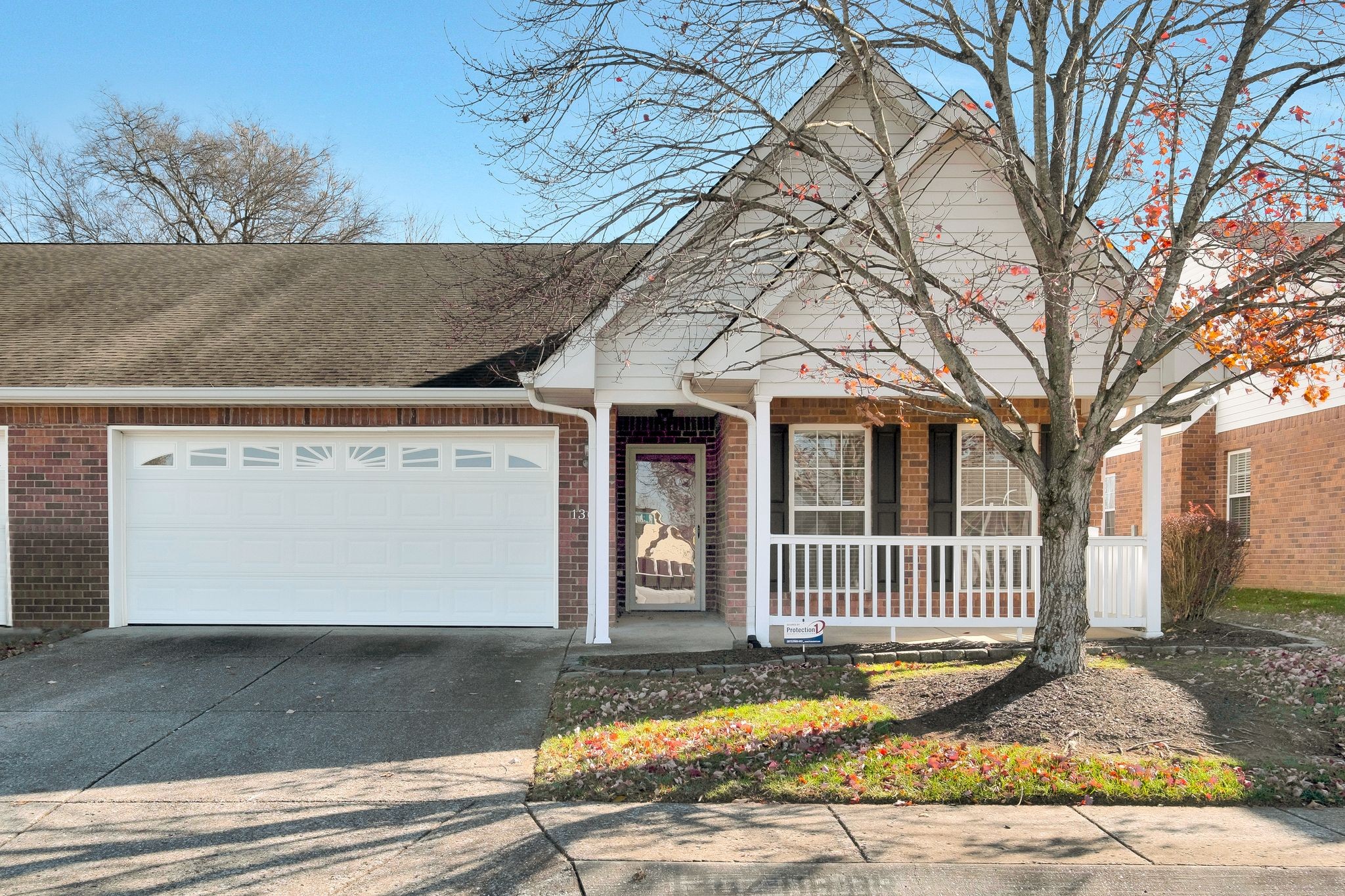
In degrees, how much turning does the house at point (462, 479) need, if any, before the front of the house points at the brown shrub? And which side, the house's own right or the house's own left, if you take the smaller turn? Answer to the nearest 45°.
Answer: approximately 90° to the house's own left

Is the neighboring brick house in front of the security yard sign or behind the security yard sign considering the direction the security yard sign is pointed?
behind

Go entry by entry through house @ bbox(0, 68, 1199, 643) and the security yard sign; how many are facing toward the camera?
2

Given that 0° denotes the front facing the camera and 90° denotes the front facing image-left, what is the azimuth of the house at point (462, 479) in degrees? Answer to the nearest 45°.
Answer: approximately 0°

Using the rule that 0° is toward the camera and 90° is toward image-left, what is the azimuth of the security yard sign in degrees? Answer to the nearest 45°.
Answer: approximately 0°
